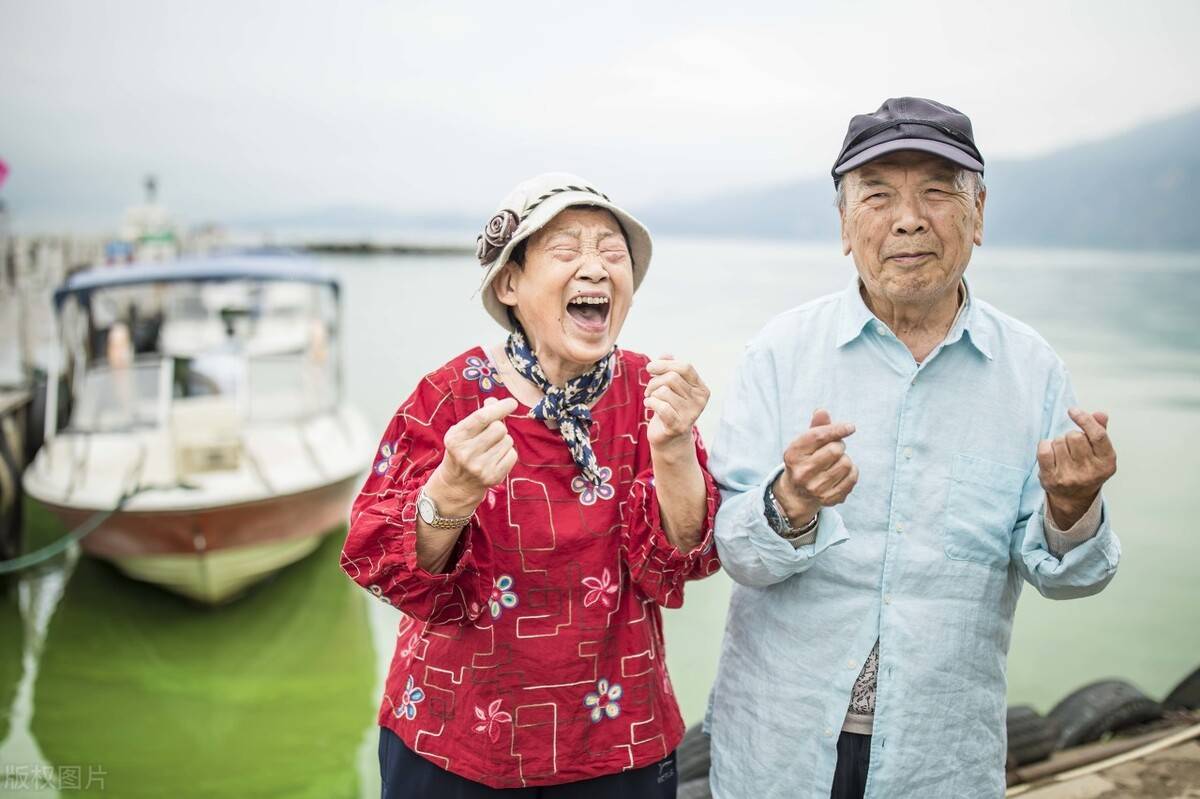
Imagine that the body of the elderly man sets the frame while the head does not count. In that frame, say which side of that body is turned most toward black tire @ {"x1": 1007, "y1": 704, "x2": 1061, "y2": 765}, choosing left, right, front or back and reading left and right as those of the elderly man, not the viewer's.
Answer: back

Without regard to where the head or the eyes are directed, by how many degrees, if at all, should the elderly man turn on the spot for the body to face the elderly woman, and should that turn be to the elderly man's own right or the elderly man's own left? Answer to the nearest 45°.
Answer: approximately 90° to the elderly man's own right

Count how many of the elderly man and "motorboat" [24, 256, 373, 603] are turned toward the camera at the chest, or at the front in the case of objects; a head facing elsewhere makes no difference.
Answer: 2

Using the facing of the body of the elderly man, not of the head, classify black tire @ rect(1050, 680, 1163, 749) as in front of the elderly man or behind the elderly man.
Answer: behind

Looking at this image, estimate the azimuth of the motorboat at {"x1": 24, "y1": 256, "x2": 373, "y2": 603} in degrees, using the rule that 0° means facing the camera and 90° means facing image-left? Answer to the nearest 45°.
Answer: approximately 0°
